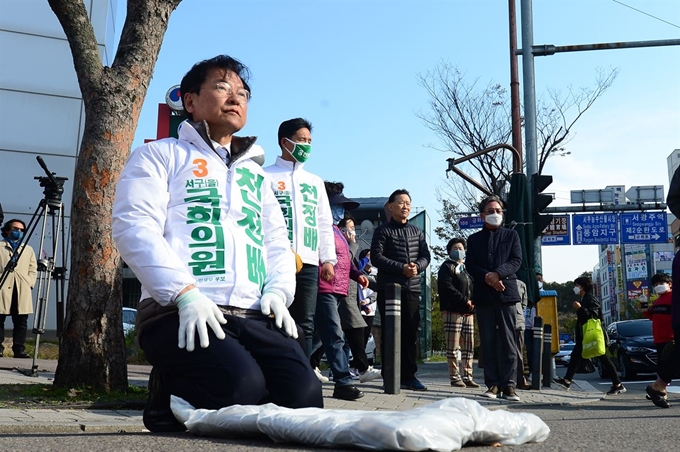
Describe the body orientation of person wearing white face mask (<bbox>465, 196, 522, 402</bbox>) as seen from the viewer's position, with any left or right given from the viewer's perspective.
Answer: facing the viewer

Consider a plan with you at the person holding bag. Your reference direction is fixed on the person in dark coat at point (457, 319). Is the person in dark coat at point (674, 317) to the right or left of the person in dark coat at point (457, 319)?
left

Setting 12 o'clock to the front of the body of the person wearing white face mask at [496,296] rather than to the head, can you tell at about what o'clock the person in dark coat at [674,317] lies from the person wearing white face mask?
The person in dark coat is roughly at 10 o'clock from the person wearing white face mask.

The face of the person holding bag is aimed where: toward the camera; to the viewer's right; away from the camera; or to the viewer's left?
to the viewer's left

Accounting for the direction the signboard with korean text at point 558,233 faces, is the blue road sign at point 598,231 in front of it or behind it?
behind

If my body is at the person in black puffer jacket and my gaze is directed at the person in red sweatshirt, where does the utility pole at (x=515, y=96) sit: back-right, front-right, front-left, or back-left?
front-left

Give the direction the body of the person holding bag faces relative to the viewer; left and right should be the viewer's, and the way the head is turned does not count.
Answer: facing to the left of the viewer

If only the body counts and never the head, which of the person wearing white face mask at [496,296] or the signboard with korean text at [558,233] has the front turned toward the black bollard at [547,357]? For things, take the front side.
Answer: the signboard with korean text

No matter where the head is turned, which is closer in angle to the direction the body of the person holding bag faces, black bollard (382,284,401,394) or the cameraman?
the cameraman

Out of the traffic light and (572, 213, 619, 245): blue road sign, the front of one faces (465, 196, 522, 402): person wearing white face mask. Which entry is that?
the blue road sign

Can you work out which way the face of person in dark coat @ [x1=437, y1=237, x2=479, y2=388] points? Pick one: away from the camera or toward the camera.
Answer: toward the camera

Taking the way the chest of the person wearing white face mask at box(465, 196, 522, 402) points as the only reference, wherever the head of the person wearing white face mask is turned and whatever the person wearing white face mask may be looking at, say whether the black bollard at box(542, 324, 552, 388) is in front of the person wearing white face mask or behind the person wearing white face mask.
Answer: behind

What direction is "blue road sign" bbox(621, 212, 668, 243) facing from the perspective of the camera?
toward the camera

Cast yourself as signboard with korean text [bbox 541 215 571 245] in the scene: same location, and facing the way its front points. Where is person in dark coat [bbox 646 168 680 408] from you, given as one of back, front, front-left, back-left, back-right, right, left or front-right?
front

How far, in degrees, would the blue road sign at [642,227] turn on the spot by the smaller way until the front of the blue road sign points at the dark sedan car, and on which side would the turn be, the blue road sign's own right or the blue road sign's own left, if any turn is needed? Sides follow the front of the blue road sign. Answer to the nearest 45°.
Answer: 0° — it already faces it

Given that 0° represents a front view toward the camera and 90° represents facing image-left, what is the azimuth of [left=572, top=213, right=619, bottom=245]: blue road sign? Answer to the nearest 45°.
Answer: approximately 0°

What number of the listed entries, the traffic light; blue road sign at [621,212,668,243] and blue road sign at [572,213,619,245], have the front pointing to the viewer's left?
0
